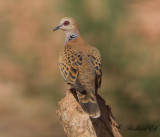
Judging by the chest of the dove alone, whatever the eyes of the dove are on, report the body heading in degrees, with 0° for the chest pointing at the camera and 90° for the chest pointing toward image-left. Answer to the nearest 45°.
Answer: approximately 135°
